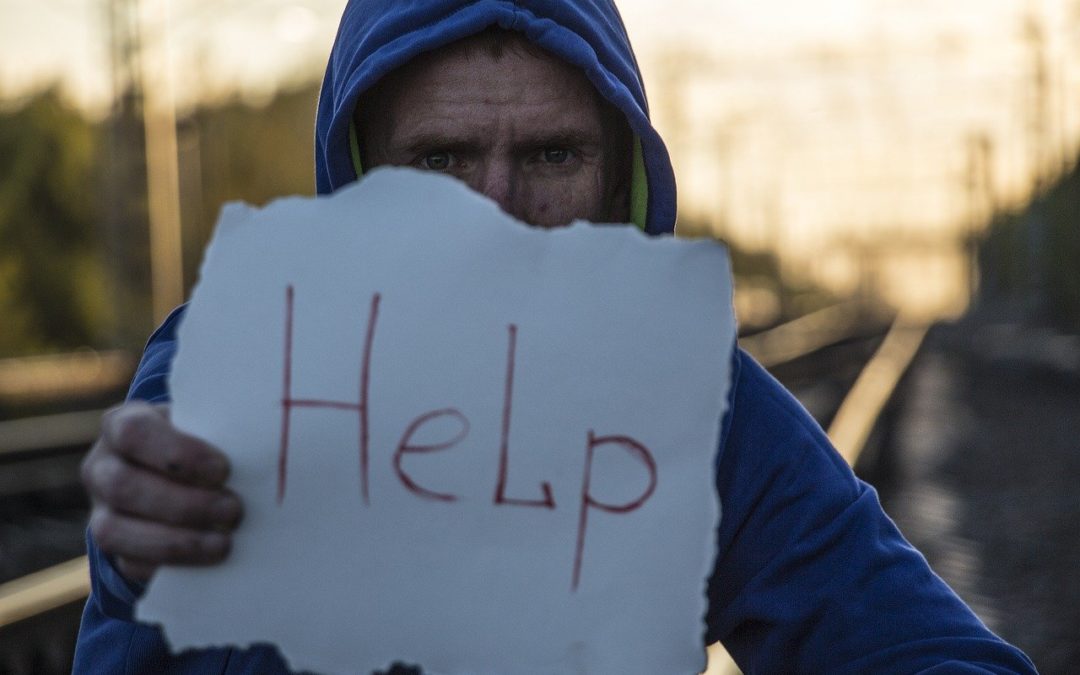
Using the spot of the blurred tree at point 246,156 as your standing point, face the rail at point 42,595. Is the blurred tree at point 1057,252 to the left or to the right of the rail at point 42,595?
left

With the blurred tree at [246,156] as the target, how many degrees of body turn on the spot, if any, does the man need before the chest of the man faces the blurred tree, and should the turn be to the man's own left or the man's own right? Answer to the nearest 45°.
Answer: approximately 180°

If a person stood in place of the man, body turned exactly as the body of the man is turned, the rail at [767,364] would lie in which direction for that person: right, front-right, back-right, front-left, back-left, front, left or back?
back

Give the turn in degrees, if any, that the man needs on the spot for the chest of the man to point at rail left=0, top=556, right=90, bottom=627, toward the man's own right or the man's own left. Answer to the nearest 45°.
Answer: approximately 135° to the man's own right

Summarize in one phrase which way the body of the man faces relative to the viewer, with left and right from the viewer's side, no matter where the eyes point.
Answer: facing the viewer

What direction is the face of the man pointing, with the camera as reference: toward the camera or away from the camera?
toward the camera

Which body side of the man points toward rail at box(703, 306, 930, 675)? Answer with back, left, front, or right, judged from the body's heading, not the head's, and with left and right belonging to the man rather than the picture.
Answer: back

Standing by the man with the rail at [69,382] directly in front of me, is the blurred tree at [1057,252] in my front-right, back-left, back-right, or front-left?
front-right

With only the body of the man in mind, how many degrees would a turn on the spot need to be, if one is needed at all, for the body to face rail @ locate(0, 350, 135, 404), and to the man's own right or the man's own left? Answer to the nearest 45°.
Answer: approximately 135° to the man's own right
